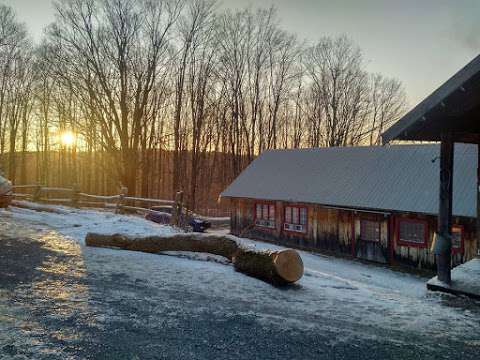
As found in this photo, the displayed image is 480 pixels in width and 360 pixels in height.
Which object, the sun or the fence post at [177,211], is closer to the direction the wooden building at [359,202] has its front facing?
the fence post

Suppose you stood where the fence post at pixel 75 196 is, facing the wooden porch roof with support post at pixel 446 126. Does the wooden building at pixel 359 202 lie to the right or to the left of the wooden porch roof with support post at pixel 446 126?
left

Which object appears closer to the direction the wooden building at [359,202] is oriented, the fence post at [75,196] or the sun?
the fence post

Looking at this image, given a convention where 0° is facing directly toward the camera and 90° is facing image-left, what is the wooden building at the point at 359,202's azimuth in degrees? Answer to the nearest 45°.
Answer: approximately 45°

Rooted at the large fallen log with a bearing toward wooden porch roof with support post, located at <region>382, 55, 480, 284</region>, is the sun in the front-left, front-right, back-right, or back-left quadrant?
back-left

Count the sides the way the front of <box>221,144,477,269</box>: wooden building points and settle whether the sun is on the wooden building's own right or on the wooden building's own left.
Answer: on the wooden building's own right
